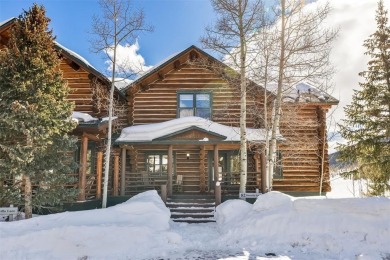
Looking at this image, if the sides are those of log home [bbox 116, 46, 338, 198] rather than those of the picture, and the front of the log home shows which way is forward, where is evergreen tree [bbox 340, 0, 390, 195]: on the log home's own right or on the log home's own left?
on the log home's own left

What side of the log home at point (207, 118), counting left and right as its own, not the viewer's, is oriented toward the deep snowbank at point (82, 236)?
front

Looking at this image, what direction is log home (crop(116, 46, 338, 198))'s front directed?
toward the camera

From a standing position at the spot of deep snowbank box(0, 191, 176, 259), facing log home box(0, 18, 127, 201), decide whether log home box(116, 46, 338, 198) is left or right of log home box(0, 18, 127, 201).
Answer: right

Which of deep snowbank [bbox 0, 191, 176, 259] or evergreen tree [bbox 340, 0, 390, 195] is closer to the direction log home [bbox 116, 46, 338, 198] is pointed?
the deep snowbank

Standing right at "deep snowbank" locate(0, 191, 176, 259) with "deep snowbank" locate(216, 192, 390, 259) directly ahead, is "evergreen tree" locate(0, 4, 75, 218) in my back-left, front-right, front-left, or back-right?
back-left

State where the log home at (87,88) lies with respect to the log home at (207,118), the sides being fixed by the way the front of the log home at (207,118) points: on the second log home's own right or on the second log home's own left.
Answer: on the second log home's own right

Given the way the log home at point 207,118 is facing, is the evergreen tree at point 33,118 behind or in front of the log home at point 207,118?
in front

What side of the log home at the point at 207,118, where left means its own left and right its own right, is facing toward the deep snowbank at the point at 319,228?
front
